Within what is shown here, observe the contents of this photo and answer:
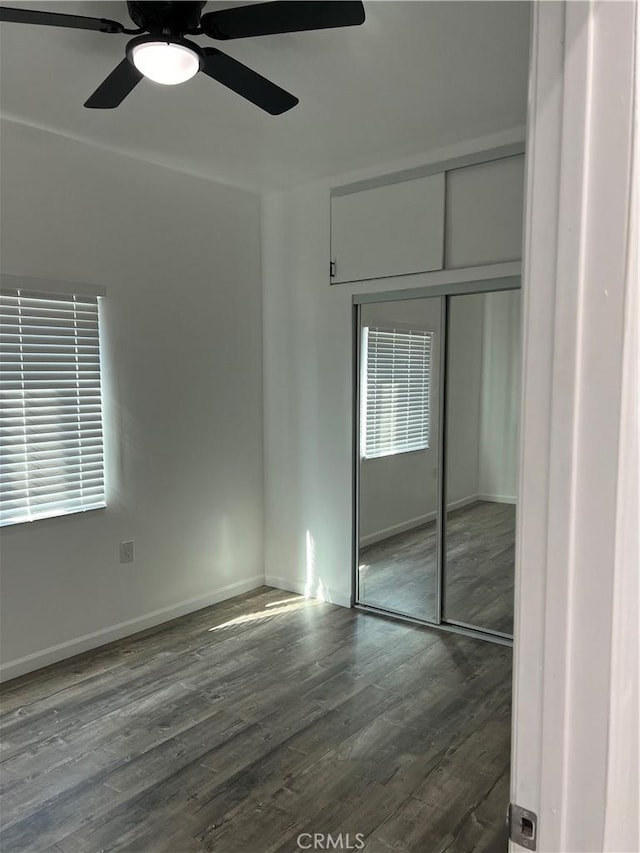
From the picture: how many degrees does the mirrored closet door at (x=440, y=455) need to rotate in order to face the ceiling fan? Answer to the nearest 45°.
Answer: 0° — it already faces it

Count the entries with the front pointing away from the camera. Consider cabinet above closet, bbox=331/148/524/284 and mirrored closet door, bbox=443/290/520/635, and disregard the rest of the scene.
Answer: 0

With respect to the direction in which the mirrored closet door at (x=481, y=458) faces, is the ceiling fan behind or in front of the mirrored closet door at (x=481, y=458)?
in front

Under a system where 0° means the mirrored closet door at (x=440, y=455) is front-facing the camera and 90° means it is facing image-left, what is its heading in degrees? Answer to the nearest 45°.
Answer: approximately 45°

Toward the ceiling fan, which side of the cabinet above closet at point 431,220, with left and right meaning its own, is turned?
front

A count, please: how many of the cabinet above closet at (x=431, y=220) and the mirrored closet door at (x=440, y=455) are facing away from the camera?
0

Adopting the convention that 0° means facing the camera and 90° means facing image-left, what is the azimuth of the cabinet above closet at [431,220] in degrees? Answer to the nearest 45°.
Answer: approximately 45°

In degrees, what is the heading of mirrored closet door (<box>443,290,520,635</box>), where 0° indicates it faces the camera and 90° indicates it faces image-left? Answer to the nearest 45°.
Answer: approximately 45°
